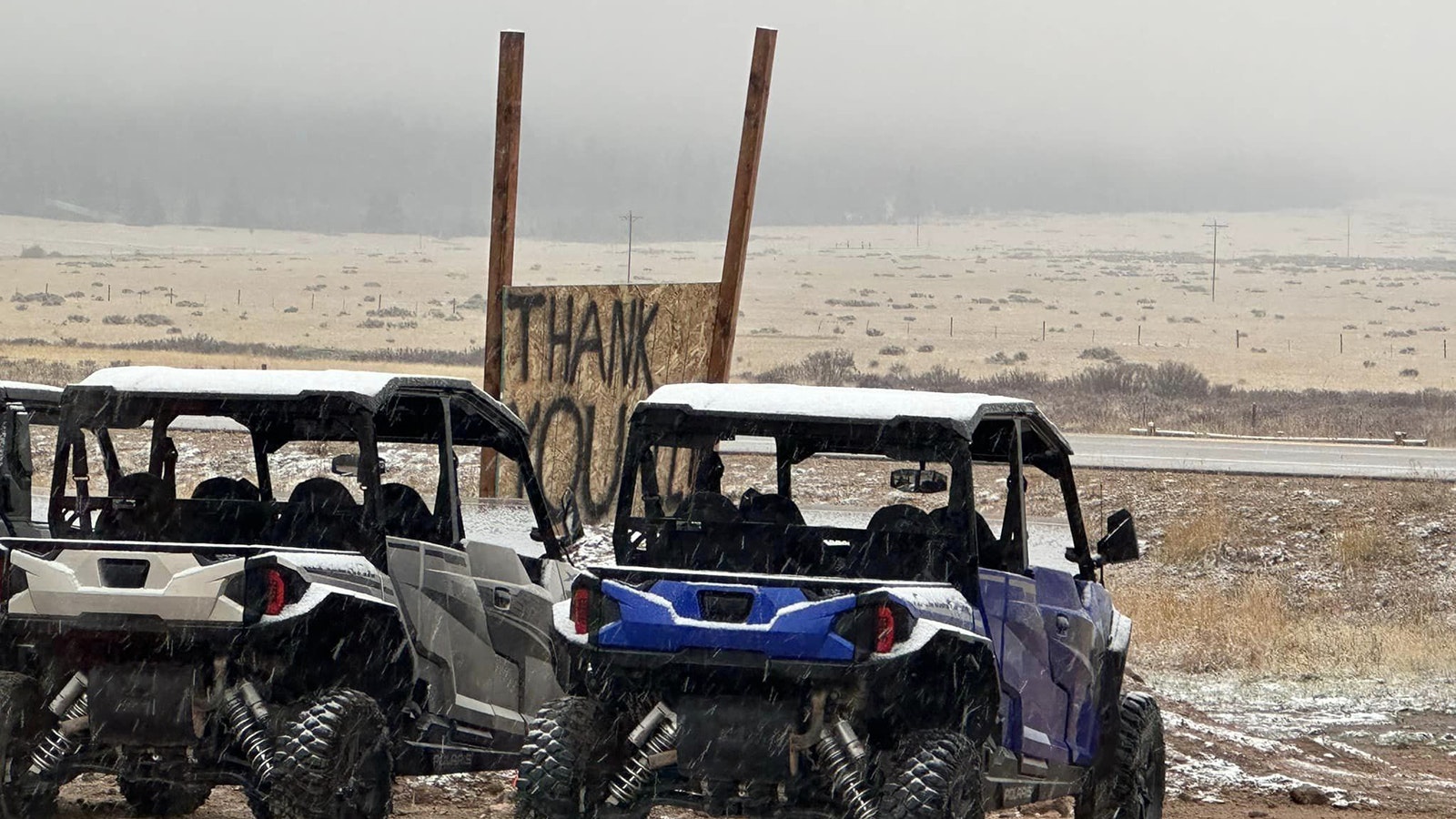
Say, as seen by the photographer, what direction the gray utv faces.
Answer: facing away from the viewer and to the right of the viewer

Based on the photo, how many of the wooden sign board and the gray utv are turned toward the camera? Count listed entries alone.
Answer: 1

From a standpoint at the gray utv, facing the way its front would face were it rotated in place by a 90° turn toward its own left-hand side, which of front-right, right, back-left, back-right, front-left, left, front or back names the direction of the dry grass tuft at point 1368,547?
right

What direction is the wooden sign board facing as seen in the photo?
toward the camera

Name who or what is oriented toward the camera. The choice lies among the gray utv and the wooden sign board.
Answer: the wooden sign board

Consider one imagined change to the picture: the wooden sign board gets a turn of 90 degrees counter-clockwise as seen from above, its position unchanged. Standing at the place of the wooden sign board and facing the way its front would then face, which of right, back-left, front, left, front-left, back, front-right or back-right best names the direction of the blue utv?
right

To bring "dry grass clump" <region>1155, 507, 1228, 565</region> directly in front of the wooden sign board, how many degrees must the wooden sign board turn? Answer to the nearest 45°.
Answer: approximately 135° to its left

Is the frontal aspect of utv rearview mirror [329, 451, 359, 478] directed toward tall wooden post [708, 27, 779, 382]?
no

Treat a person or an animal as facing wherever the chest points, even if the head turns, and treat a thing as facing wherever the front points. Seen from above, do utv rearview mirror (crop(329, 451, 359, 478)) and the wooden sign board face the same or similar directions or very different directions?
same or similar directions

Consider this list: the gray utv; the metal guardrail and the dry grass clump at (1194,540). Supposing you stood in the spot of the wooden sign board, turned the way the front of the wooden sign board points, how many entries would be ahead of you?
1

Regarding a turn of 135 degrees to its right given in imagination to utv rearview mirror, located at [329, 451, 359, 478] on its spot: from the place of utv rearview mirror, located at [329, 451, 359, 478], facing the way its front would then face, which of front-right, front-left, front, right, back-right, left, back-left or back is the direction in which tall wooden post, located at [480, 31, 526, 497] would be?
front-right
